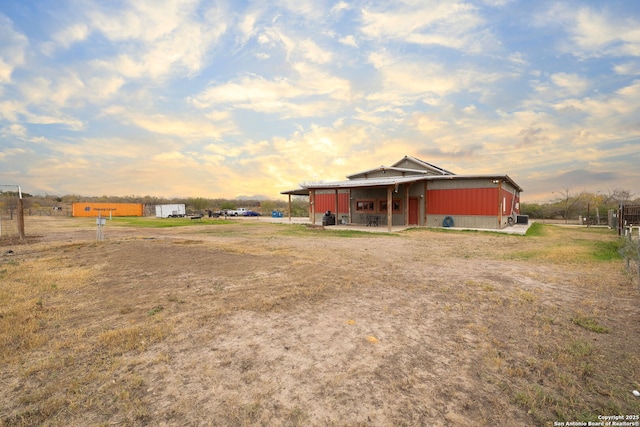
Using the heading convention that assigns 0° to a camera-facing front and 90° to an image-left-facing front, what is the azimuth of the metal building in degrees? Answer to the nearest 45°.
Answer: approximately 0°

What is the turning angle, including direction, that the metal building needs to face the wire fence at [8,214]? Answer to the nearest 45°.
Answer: approximately 45° to its right

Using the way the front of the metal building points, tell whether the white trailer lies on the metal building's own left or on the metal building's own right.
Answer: on the metal building's own right

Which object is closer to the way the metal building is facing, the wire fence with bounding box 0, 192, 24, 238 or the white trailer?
the wire fence
